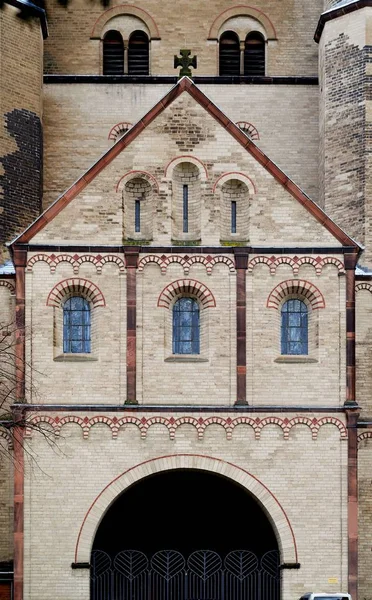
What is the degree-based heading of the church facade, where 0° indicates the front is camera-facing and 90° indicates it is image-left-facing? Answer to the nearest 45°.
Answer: approximately 0°
